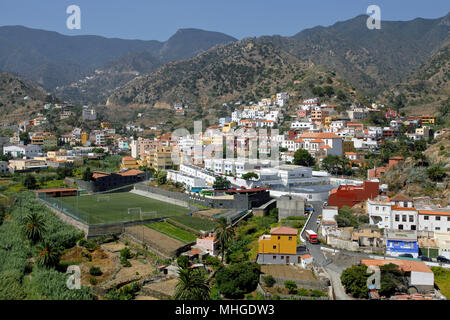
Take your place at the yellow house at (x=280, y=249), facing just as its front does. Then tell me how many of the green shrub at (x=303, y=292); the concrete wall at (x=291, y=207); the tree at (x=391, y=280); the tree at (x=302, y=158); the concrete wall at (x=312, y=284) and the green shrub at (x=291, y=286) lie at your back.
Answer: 2

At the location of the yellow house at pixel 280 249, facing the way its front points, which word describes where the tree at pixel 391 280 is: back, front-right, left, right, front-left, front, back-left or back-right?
front-left

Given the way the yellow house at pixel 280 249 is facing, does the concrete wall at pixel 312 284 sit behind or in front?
in front

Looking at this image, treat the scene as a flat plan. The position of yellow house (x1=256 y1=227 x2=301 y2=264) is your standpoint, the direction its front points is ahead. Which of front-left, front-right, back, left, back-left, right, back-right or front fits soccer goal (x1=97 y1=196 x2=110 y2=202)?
back-right

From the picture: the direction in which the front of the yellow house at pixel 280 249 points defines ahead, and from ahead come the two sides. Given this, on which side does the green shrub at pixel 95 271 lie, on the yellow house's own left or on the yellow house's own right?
on the yellow house's own right

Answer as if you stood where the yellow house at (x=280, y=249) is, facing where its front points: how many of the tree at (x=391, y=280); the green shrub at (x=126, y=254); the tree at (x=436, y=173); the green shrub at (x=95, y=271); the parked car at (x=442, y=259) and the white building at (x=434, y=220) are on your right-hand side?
2

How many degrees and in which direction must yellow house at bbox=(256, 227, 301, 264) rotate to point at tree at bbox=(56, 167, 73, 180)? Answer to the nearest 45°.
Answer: approximately 135° to its right

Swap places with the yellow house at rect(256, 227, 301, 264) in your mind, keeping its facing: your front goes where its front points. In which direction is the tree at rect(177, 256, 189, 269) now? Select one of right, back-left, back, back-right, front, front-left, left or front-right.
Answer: right

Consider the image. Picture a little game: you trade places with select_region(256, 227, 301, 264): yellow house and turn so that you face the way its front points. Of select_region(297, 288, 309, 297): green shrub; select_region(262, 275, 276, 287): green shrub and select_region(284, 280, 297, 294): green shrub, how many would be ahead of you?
3

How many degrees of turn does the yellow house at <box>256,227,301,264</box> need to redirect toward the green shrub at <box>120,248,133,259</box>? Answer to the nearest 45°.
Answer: approximately 90° to its right

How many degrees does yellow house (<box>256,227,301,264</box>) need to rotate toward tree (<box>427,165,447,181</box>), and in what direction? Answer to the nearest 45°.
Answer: approximately 135° to its left

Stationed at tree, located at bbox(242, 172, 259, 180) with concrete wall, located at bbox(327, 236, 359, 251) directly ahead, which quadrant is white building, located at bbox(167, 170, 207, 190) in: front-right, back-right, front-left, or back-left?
back-right

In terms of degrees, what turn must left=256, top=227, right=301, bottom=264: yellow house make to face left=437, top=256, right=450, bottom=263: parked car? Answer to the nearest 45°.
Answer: approximately 90° to its left

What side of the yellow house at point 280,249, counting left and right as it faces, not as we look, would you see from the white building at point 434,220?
left

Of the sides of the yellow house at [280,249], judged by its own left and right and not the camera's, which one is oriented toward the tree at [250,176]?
back

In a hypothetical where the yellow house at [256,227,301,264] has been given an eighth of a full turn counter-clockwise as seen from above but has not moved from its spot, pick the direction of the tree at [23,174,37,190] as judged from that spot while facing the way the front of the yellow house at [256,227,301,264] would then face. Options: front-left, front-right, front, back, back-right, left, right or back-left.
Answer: back

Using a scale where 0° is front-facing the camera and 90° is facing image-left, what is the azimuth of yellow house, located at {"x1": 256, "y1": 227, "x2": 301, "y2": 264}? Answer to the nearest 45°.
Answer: approximately 0°
